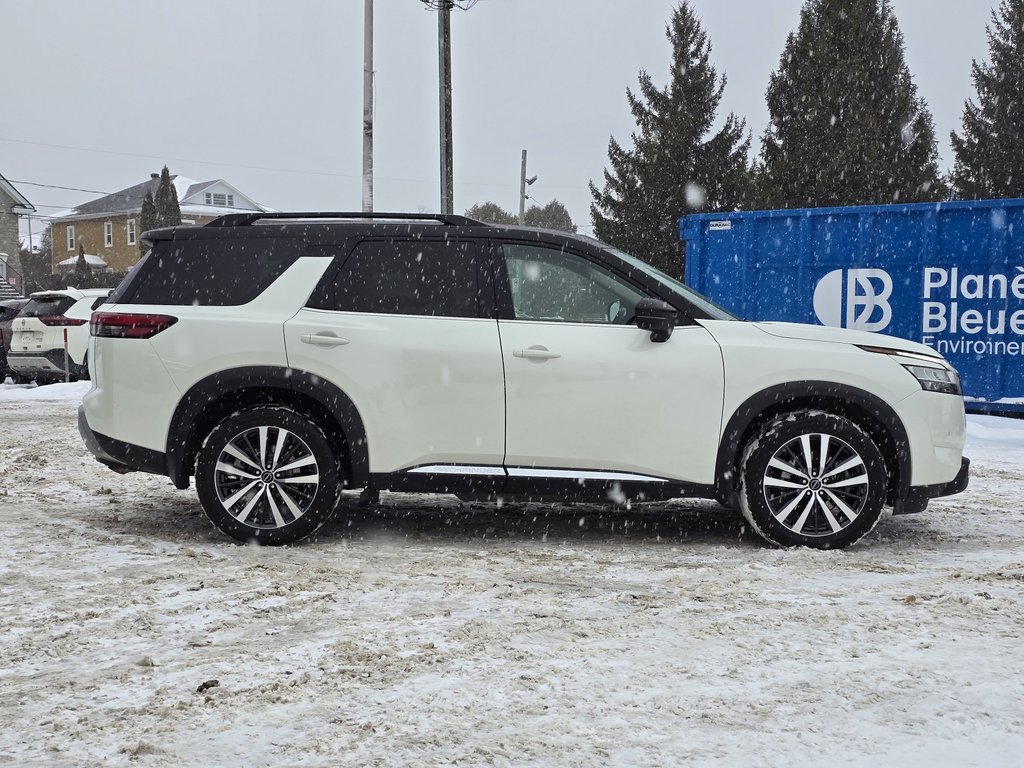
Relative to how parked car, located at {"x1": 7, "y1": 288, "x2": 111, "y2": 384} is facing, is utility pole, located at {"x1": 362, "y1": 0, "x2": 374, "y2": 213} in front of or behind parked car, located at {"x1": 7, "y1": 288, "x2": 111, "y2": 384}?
in front

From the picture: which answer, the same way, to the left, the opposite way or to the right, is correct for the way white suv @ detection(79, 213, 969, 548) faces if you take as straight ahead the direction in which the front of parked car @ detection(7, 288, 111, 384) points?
to the right

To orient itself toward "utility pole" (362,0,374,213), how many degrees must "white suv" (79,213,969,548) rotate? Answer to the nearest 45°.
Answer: approximately 90° to its left

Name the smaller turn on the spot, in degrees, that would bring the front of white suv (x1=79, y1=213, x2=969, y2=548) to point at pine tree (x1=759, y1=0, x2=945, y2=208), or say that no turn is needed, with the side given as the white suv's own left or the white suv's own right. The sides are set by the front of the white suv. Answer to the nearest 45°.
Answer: approximately 90° to the white suv's own left

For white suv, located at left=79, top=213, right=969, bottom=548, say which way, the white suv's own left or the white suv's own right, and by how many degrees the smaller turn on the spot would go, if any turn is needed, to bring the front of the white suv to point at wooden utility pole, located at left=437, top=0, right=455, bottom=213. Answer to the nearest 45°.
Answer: approximately 90° to the white suv's own left

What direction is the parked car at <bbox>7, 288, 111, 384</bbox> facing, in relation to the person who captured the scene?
facing away from the viewer and to the right of the viewer

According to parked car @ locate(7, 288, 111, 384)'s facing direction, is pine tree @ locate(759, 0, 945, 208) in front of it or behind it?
in front

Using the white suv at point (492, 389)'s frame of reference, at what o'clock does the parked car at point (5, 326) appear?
The parked car is roughly at 8 o'clock from the white suv.

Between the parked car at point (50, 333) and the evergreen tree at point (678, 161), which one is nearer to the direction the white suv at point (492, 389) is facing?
the evergreen tree

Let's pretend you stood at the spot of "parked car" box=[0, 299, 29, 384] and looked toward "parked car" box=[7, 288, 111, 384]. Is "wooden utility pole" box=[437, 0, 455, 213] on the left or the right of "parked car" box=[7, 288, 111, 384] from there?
left

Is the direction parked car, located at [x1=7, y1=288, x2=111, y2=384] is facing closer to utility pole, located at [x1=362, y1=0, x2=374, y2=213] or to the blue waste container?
the utility pole

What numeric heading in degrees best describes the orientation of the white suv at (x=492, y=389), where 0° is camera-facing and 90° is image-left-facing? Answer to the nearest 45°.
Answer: approximately 270°

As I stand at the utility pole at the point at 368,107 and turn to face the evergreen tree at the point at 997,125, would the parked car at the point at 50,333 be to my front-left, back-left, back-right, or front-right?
back-right

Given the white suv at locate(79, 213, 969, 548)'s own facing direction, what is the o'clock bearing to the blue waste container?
The blue waste container is roughly at 10 o'clock from the white suv.

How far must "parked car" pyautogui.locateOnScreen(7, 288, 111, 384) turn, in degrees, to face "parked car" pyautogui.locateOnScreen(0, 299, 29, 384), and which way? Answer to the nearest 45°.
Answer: approximately 45° to its left
